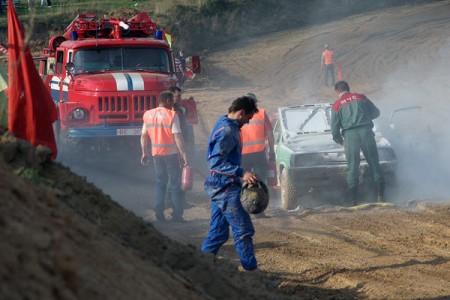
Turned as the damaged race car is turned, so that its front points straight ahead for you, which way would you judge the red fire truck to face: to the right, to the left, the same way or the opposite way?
the same way

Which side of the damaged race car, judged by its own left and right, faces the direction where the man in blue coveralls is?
front

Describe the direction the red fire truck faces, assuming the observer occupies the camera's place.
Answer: facing the viewer

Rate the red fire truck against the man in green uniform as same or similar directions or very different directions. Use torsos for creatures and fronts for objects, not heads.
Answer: very different directions

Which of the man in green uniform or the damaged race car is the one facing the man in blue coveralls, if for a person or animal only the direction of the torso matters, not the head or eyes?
the damaged race car

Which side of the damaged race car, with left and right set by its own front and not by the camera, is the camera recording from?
front
